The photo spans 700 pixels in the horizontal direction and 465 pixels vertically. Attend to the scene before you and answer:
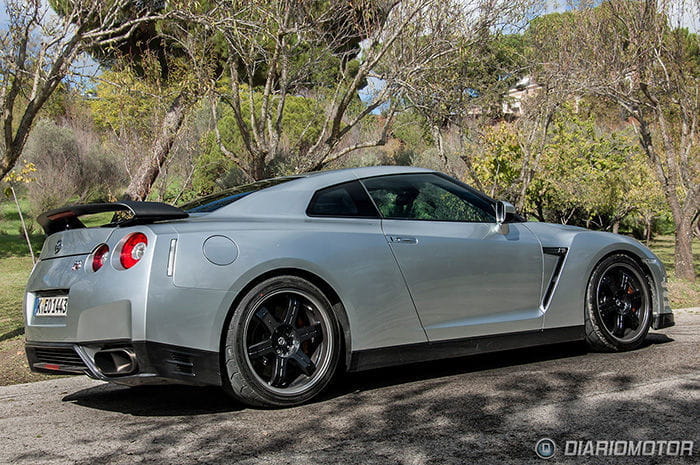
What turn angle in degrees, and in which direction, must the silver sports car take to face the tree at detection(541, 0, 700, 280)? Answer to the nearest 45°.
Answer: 0° — it already faces it

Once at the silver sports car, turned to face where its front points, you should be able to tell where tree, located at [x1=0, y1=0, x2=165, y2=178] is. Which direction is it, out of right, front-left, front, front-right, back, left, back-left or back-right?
left

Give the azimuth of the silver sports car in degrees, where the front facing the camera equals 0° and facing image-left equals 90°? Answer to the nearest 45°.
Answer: approximately 225°
